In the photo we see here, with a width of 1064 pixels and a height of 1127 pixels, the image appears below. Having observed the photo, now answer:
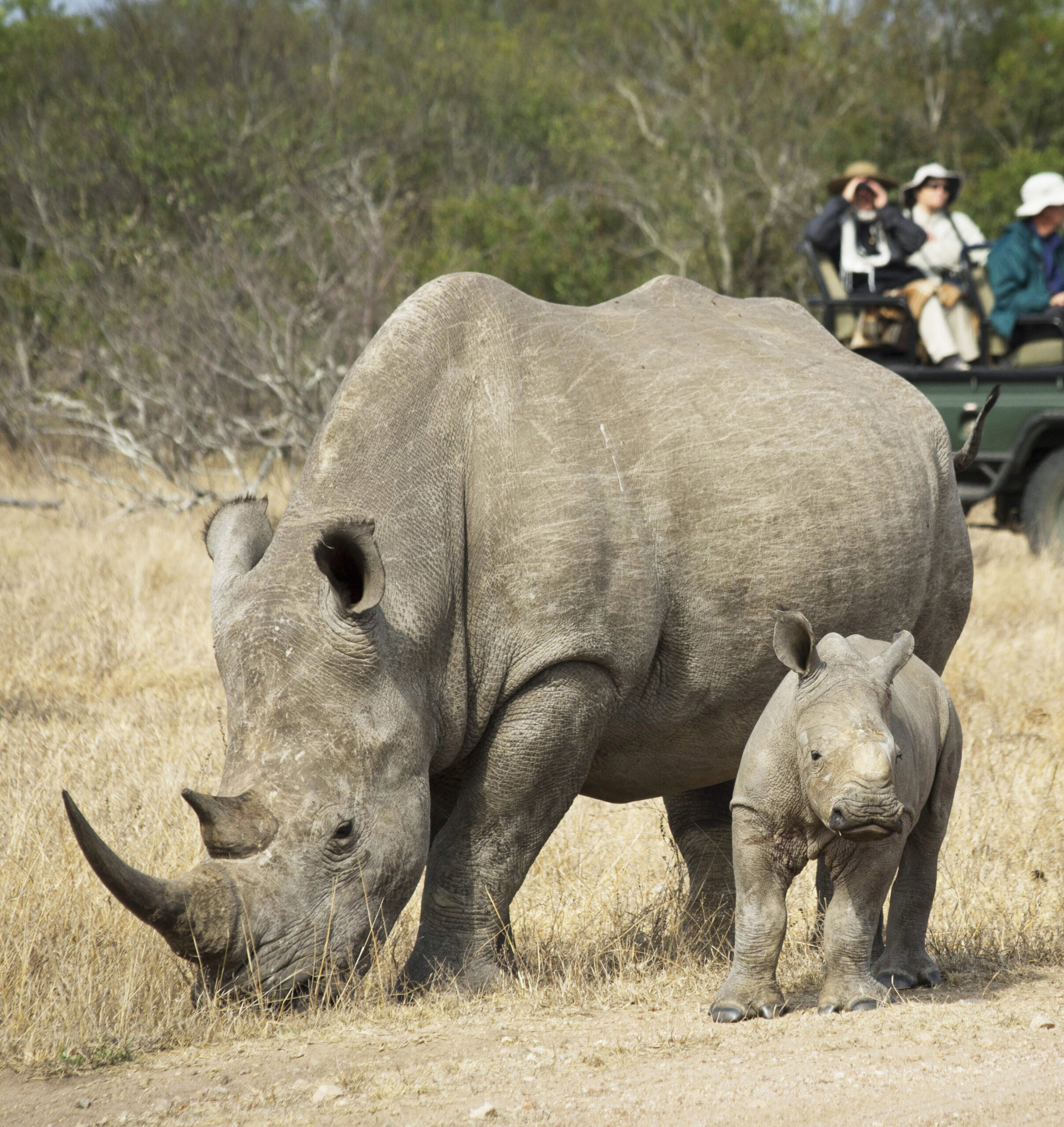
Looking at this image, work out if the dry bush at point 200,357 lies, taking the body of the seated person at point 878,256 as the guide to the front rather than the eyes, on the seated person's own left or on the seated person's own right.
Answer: on the seated person's own right

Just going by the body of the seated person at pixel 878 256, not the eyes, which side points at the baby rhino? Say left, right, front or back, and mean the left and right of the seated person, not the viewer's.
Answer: front

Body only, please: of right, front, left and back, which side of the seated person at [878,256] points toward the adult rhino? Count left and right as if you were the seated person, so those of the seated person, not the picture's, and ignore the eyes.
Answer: front

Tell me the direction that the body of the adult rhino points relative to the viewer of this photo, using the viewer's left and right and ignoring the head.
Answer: facing the viewer and to the left of the viewer

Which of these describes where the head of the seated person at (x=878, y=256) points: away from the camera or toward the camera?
toward the camera

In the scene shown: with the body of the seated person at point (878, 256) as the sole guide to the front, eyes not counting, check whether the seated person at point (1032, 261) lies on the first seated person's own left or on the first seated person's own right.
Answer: on the first seated person's own left

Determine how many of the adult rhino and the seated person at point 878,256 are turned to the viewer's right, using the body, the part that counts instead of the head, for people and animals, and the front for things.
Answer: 0

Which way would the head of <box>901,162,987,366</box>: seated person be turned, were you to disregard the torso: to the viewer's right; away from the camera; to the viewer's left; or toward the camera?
toward the camera
